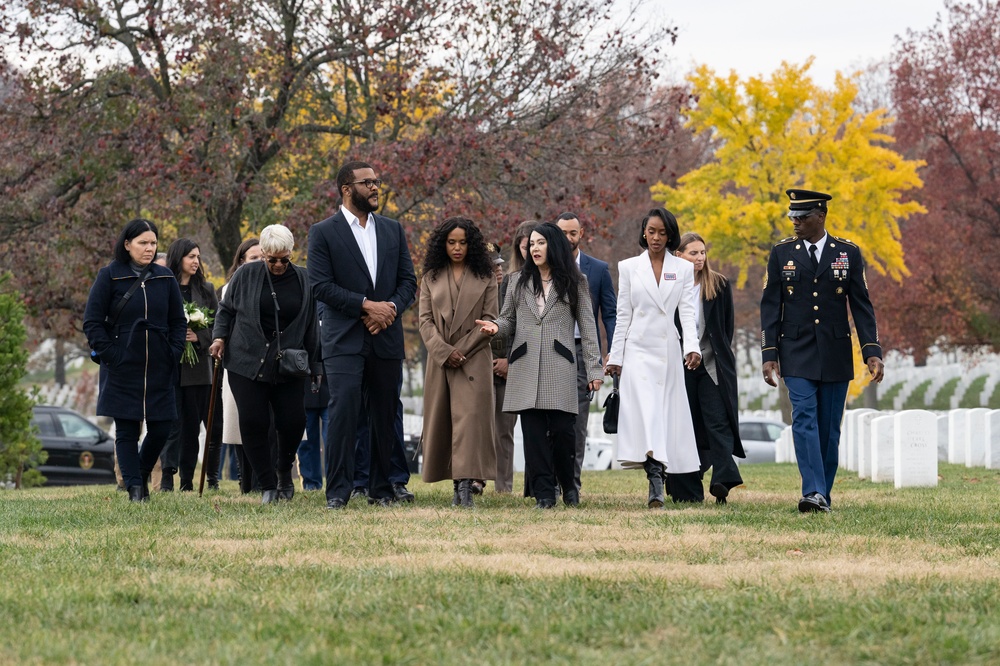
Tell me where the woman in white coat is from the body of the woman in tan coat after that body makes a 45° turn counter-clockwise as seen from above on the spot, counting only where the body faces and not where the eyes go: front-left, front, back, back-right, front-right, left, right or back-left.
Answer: front-left

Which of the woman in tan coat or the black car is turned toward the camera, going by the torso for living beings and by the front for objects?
the woman in tan coat

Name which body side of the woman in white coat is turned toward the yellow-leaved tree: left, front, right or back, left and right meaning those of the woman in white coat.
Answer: back

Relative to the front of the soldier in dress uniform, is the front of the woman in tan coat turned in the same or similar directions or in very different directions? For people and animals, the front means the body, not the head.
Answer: same or similar directions

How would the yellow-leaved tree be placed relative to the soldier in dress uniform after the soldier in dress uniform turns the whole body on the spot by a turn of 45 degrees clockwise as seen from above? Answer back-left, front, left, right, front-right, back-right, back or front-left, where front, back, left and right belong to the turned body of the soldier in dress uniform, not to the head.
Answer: back-right

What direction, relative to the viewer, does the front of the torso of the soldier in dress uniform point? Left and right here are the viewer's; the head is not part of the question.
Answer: facing the viewer

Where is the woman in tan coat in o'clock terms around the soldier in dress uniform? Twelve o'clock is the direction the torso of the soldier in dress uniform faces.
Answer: The woman in tan coat is roughly at 3 o'clock from the soldier in dress uniform.

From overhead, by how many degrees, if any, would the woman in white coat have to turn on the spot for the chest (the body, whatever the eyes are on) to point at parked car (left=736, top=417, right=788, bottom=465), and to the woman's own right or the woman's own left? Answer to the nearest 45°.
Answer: approximately 180°

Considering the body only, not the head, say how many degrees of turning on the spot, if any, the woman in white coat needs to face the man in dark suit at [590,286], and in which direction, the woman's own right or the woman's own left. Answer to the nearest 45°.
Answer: approximately 135° to the woman's own right

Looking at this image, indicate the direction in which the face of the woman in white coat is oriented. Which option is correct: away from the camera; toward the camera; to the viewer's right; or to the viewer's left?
toward the camera

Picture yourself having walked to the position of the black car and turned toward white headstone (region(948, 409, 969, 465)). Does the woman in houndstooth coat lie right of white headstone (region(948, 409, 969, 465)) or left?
right

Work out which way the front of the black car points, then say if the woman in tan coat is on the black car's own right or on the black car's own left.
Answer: on the black car's own right

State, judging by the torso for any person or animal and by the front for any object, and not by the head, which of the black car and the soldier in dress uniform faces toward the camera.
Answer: the soldier in dress uniform
